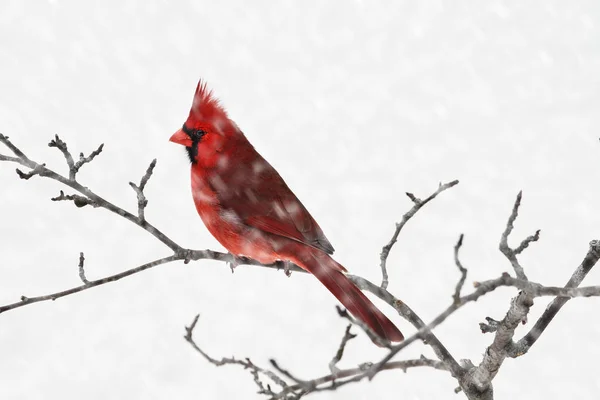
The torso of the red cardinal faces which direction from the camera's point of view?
to the viewer's left
